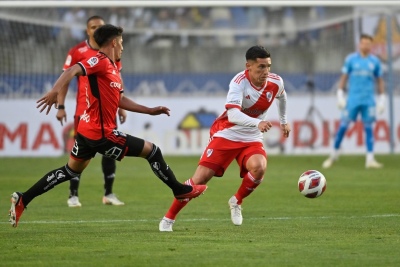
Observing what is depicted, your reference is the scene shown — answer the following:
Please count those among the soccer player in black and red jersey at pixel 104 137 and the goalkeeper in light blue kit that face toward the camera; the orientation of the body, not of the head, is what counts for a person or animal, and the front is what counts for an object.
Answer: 1

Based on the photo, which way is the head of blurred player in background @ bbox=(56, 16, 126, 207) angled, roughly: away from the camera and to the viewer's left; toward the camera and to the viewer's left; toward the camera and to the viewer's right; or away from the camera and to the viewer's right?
toward the camera and to the viewer's right

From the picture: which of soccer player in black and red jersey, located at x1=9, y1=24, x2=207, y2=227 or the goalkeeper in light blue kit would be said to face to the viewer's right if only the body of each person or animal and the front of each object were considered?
the soccer player in black and red jersey

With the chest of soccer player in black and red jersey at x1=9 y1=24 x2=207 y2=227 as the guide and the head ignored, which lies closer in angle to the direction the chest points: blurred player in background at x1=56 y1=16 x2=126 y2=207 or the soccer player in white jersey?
the soccer player in white jersey

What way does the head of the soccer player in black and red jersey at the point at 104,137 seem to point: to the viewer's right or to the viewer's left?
to the viewer's right

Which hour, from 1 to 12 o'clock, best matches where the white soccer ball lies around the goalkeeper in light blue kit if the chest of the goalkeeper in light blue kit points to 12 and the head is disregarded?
The white soccer ball is roughly at 12 o'clock from the goalkeeper in light blue kit.

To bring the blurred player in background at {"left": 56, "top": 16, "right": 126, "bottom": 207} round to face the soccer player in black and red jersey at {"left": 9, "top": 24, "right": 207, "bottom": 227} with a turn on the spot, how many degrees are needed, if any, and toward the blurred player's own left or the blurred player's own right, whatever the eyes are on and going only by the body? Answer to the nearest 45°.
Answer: approximately 45° to the blurred player's own right

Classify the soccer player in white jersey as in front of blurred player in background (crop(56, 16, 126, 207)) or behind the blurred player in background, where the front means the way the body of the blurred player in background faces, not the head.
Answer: in front

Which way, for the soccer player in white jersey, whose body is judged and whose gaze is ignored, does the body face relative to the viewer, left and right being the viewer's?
facing the viewer and to the right of the viewer

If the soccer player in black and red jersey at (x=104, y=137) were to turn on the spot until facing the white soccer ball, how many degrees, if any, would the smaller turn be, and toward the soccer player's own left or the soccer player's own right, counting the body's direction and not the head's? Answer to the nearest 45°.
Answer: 0° — they already face it

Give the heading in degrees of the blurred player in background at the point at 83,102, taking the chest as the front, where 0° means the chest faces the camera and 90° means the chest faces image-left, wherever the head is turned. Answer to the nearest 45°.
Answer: approximately 315°

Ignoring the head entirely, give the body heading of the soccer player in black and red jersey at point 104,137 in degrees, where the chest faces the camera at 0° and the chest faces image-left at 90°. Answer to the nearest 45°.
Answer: approximately 270°
